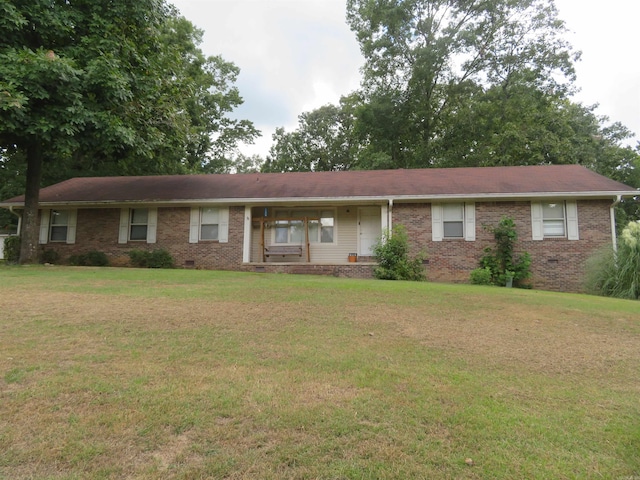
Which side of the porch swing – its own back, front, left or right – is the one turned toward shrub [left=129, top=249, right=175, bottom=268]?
right

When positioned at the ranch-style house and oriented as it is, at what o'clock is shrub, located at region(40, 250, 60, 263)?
The shrub is roughly at 3 o'clock from the ranch-style house.

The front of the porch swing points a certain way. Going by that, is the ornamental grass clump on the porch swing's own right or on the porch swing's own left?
on the porch swing's own left

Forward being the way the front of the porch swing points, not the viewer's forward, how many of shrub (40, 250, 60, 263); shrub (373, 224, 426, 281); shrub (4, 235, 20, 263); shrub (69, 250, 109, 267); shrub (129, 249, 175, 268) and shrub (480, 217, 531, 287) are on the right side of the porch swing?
4

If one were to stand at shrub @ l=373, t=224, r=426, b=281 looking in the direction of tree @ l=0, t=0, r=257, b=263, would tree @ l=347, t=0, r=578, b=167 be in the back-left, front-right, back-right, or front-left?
back-right

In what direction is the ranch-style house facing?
toward the camera

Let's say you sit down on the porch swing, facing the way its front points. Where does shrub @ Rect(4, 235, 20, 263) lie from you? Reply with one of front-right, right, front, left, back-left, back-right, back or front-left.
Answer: right

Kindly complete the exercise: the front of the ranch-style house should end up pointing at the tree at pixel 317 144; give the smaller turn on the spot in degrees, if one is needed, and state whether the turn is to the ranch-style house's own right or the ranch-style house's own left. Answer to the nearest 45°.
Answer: approximately 180°

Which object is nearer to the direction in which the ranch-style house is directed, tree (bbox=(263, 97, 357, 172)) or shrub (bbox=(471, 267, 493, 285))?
the shrub

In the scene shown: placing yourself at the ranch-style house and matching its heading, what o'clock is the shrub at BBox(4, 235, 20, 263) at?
The shrub is roughly at 3 o'clock from the ranch-style house.

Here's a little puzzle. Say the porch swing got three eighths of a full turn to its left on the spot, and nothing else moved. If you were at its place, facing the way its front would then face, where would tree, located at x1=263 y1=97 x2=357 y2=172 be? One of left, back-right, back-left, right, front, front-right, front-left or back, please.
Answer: front-left

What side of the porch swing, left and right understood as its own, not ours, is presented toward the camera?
front
